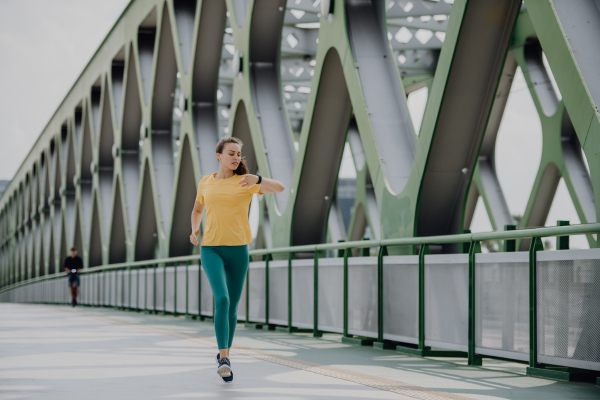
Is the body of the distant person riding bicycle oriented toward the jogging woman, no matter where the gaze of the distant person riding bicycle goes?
yes

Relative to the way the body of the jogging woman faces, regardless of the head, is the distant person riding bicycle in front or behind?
behind
